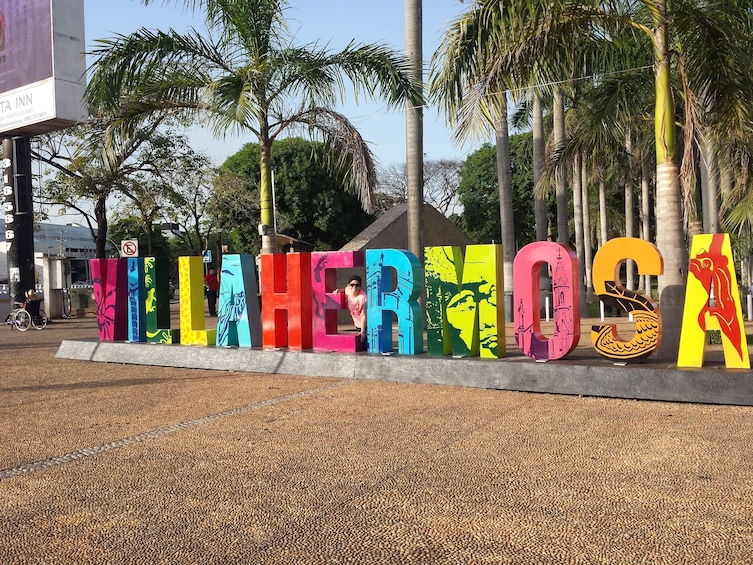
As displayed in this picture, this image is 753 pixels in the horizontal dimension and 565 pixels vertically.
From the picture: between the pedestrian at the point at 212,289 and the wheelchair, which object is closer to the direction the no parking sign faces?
the wheelchair

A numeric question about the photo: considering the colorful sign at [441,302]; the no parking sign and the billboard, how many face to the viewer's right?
0

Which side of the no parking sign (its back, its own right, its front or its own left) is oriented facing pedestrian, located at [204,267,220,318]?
left

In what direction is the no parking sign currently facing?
toward the camera

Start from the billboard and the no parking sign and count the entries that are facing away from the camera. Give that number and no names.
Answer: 0

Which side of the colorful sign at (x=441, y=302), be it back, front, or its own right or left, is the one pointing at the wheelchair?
right

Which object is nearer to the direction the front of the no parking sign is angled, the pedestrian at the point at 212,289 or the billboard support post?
the billboard support post

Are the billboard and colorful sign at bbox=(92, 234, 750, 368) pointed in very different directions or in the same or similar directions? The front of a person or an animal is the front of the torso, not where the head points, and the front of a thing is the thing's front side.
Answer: same or similar directions

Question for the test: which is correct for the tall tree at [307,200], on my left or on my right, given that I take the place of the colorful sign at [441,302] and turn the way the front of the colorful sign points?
on my right

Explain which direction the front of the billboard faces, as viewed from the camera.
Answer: facing the viewer and to the left of the viewer

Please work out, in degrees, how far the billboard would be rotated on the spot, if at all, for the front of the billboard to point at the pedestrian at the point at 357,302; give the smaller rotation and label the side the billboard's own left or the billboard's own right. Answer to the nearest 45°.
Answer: approximately 45° to the billboard's own left

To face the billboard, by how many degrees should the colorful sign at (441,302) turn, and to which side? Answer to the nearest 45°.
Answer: approximately 90° to its right
